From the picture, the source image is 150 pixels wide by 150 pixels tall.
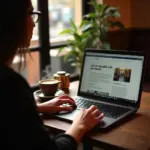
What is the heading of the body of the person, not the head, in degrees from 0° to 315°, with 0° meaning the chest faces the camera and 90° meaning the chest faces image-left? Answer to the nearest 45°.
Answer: approximately 225°

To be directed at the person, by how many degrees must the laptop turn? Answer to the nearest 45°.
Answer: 0° — it already faces them

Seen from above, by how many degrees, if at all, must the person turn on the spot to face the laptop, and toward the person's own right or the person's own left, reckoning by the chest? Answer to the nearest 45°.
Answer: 0° — they already face it

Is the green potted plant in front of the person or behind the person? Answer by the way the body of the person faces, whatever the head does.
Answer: in front

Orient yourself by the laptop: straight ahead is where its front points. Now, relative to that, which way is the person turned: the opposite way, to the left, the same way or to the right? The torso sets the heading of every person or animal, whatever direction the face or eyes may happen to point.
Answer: the opposite way

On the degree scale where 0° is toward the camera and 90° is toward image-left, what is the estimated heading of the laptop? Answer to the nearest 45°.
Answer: approximately 45°

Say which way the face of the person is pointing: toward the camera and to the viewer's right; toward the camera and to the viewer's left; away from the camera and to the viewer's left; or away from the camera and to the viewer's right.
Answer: away from the camera and to the viewer's right

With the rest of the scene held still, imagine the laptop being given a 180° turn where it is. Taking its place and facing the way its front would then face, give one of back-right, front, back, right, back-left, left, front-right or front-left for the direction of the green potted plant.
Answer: front-left
